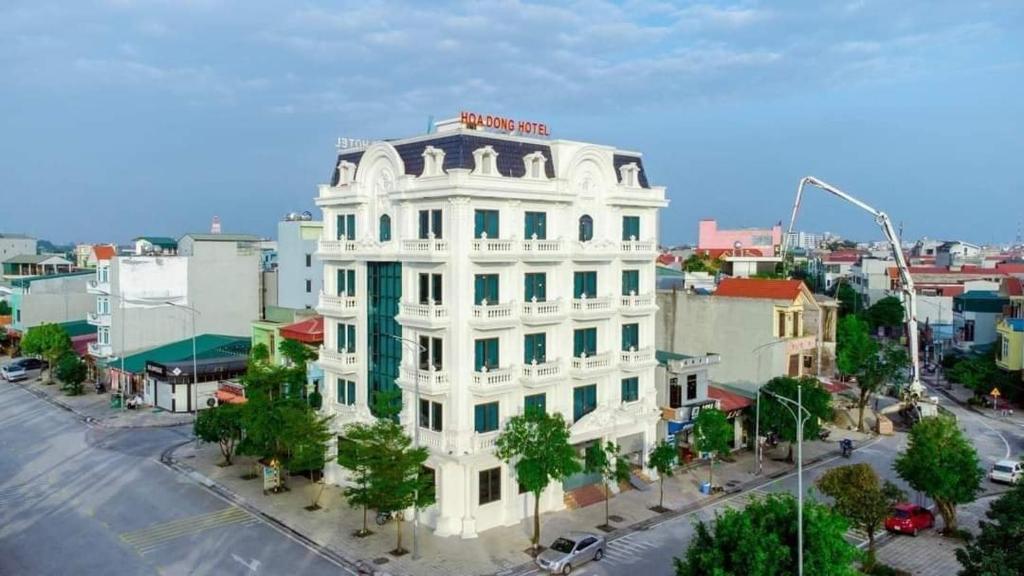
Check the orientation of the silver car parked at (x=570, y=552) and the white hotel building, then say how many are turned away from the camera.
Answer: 0

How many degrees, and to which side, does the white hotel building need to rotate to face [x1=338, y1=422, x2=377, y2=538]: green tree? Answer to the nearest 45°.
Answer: approximately 90° to its right

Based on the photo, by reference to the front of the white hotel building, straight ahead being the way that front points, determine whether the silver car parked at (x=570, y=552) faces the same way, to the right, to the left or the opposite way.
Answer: to the right

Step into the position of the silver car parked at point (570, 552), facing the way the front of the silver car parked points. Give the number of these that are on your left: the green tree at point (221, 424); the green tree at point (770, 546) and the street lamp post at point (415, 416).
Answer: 1

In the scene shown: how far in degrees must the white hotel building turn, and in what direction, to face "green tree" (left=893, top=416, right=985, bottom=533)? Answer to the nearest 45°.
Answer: approximately 45° to its left

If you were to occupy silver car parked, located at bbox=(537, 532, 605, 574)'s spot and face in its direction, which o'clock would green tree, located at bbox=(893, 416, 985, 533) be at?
The green tree is roughly at 7 o'clock from the silver car parked.

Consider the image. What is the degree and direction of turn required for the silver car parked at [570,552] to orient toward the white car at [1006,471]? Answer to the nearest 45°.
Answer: approximately 180°

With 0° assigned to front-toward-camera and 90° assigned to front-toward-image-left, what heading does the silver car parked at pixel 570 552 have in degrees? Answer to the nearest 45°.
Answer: approximately 45°

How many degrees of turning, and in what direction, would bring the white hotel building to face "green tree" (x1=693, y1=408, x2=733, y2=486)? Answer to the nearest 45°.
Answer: approximately 45° to its left
